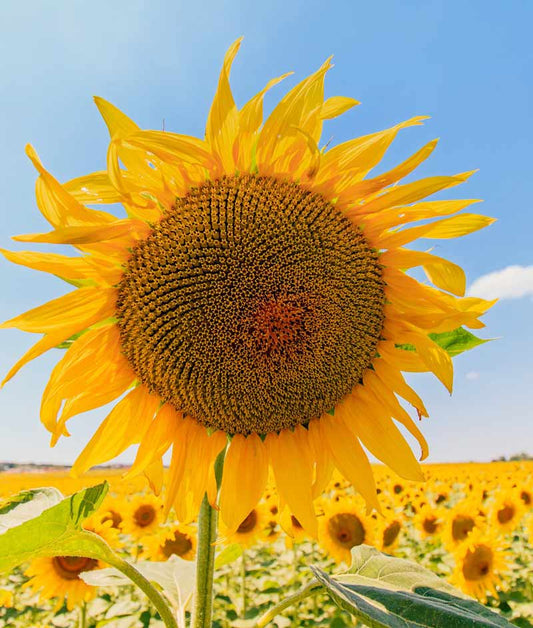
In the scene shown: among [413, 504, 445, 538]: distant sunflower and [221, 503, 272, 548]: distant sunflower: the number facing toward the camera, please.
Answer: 2

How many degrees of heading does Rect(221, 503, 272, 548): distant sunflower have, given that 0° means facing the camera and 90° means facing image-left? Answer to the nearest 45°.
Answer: approximately 0°

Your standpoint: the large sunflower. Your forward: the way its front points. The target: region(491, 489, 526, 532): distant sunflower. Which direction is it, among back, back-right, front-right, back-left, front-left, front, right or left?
back-left

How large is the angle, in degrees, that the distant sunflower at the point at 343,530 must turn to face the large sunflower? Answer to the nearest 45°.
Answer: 0° — it already faces it

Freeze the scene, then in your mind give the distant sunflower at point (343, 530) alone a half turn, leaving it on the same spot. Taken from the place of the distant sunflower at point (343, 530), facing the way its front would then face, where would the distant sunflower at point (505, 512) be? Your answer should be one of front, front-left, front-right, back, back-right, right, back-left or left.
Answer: front-right

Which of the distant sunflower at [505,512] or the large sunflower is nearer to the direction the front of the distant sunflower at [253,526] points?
the large sunflower

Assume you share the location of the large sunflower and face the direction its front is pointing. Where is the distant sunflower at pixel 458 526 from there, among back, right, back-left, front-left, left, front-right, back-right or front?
back-left

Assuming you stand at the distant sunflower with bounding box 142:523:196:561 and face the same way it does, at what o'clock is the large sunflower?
The large sunflower is roughly at 12 o'clock from the distant sunflower.

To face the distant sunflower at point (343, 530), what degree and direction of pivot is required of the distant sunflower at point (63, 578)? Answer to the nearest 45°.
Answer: approximately 90° to its left

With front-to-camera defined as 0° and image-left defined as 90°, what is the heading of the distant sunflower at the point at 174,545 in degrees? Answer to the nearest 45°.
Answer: approximately 0°
